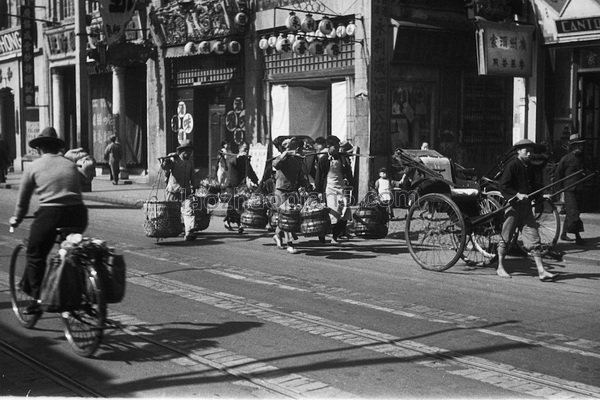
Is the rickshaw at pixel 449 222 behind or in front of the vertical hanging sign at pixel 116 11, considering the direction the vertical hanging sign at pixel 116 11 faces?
in front

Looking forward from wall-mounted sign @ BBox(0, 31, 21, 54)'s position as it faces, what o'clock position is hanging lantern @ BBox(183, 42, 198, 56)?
The hanging lantern is roughly at 10 o'clock from the wall-mounted sign.

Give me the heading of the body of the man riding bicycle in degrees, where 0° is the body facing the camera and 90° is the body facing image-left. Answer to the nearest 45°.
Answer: approximately 135°

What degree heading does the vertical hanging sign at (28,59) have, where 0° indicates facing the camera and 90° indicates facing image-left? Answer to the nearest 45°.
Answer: approximately 0°

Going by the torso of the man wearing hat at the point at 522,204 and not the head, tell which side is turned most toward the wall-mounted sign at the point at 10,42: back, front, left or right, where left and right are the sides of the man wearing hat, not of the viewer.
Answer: back

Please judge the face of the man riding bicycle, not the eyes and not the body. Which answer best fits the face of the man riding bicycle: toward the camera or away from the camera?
away from the camera

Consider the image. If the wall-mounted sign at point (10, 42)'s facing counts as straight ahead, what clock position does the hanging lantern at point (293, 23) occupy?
The hanging lantern is roughly at 10 o'clock from the wall-mounted sign.

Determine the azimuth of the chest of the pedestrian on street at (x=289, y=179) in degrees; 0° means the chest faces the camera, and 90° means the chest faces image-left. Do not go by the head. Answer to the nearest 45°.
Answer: approximately 315°

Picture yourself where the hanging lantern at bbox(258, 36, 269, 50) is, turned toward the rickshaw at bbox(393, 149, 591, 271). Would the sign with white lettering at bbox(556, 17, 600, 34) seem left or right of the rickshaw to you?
left

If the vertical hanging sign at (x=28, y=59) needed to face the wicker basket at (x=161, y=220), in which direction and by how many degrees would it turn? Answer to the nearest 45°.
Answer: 0° — it already faces it

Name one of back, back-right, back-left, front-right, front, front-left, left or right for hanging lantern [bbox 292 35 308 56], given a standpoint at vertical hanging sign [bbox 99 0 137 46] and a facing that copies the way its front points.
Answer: front-left
